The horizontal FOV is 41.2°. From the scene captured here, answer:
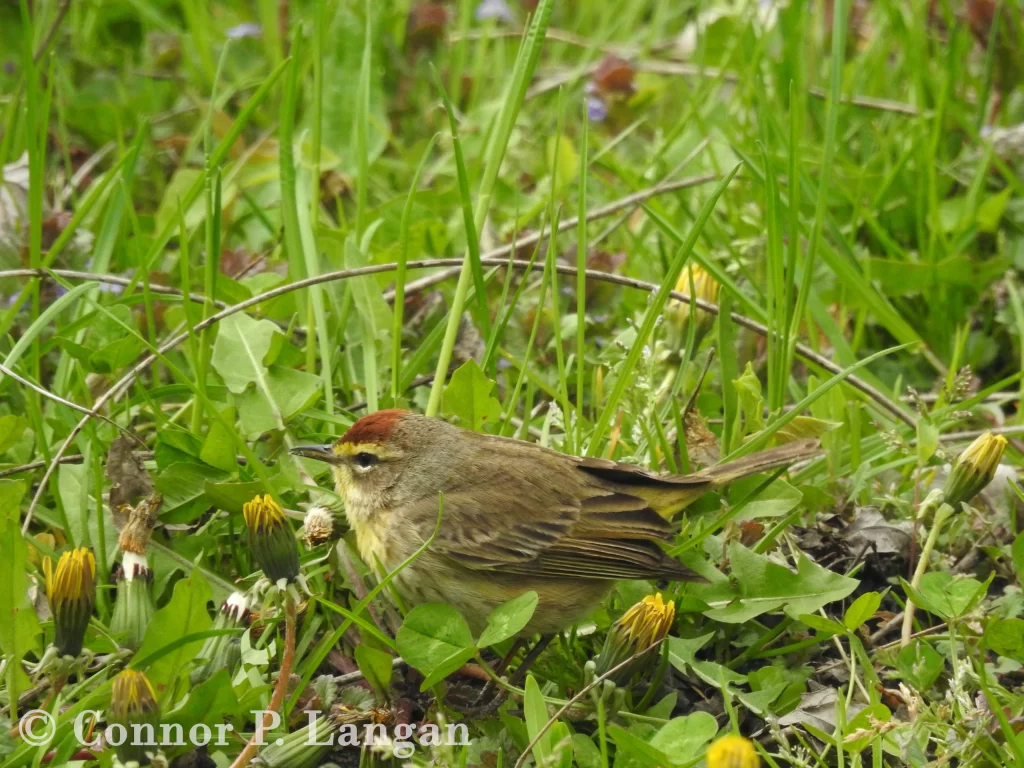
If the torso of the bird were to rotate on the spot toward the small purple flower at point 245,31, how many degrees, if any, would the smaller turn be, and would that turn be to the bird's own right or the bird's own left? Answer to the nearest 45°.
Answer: approximately 45° to the bird's own right

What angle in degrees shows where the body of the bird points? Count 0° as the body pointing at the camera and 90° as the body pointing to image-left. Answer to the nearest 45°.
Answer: approximately 90°

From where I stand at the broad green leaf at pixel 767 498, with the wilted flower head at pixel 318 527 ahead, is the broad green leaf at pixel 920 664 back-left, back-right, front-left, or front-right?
back-left

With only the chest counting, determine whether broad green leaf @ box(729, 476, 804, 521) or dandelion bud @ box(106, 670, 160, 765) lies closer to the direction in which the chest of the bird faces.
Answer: the dandelion bud

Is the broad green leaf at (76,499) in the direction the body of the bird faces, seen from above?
yes

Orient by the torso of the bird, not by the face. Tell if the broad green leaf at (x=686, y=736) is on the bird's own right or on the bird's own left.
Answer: on the bird's own left

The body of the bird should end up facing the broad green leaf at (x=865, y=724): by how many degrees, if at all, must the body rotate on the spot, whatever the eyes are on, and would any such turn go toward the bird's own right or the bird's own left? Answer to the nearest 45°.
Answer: approximately 135° to the bird's own left

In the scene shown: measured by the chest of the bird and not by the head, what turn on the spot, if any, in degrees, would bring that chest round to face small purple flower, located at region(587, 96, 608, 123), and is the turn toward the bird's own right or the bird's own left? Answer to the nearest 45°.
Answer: approximately 90° to the bird's own right
